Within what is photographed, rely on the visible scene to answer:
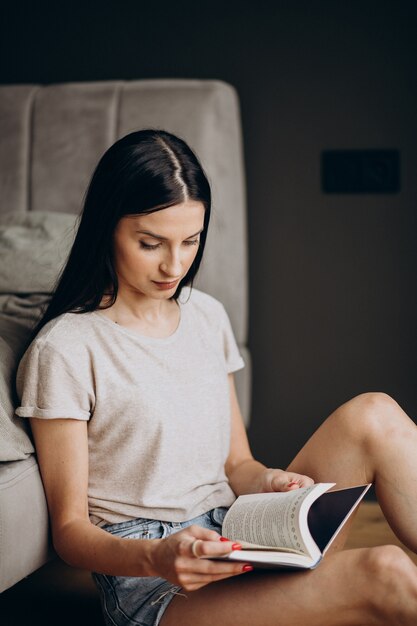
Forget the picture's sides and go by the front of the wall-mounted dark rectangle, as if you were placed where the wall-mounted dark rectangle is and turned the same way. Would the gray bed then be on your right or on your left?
on your right

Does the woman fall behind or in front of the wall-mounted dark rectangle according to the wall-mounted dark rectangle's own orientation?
in front

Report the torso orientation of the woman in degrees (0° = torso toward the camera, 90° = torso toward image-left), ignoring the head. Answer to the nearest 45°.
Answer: approximately 315°

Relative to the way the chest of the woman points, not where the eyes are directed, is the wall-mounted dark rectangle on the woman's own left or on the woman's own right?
on the woman's own left

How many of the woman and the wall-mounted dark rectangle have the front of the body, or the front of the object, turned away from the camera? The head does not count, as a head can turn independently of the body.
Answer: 0
